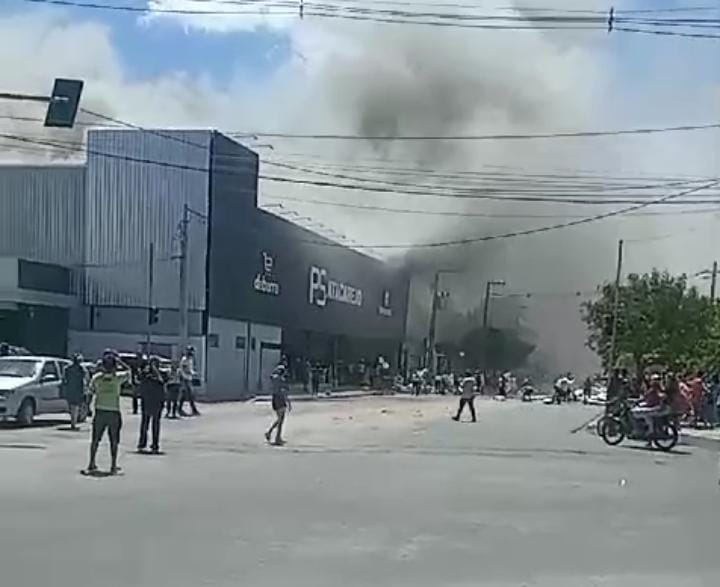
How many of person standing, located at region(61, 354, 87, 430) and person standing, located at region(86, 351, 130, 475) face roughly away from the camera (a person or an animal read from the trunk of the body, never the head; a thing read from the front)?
2

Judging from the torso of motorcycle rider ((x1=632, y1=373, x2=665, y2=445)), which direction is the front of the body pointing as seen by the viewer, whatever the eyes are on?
to the viewer's left

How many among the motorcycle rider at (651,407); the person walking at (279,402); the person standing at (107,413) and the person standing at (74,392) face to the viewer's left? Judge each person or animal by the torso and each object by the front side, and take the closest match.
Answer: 1

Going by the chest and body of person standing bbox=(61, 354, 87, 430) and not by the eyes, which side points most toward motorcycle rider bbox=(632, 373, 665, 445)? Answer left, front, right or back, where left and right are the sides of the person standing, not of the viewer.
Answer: right

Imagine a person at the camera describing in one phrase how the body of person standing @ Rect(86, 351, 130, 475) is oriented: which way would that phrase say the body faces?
away from the camera

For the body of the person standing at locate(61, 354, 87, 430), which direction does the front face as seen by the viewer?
away from the camera

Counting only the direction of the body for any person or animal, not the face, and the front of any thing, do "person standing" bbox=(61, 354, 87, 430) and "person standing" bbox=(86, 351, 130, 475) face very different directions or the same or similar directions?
same or similar directions
